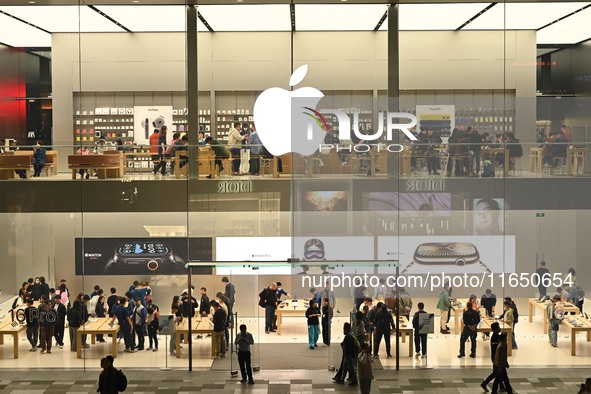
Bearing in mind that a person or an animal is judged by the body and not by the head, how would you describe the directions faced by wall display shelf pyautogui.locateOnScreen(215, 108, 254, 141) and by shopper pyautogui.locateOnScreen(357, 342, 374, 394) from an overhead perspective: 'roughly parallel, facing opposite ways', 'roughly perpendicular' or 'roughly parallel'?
roughly parallel, facing opposite ways

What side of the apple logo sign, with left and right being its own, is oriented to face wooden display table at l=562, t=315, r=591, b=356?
left

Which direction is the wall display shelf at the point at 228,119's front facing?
toward the camera

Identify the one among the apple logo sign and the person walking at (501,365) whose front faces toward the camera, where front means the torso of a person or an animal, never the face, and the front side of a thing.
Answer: the apple logo sign

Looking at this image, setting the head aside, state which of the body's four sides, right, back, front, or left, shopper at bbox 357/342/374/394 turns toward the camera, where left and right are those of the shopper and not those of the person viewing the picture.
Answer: back

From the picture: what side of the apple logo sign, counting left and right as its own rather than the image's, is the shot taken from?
front

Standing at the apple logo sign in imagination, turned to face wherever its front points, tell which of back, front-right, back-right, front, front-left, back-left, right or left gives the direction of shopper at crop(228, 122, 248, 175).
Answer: right

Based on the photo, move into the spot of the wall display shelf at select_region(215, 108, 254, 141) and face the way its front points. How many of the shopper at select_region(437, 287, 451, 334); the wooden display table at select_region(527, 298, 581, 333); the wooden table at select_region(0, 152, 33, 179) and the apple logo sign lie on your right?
1

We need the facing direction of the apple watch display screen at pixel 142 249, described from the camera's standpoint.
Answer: facing the viewer
